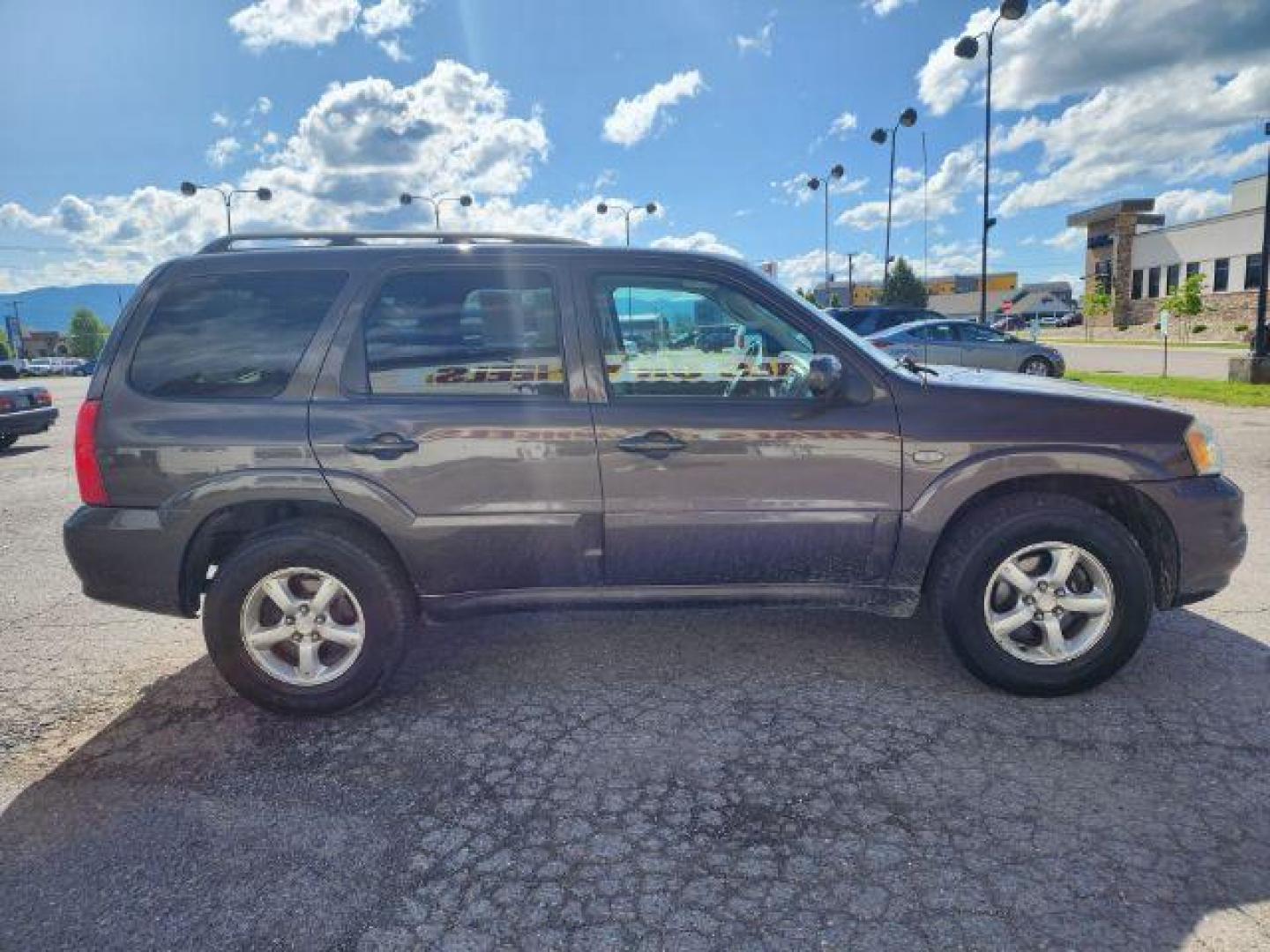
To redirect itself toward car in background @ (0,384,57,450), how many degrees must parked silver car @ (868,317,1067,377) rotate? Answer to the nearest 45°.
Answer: approximately 135° to its right

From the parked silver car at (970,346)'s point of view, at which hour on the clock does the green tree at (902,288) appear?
The green tree is roughly at 9 o'clock from the parked silver car.

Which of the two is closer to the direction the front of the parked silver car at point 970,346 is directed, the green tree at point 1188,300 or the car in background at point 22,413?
the green tree

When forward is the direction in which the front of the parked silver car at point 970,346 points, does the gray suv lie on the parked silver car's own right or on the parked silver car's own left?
on the parked silver car's own right

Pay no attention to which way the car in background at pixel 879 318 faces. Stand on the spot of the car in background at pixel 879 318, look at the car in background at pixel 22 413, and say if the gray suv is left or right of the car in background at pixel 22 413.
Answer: left

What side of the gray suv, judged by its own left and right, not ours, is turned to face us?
right

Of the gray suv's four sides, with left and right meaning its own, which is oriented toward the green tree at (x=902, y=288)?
left

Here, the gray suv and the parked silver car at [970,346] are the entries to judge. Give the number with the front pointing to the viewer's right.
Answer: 2

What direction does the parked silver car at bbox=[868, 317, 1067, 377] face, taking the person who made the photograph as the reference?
facing to the right of the viewer

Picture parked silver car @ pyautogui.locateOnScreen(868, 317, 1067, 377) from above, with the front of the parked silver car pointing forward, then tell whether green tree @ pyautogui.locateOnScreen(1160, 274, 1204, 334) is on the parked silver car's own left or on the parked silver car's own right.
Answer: on the parked silver car's own left

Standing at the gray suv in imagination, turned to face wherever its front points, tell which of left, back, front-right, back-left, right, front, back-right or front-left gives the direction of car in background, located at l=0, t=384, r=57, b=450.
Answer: back-left

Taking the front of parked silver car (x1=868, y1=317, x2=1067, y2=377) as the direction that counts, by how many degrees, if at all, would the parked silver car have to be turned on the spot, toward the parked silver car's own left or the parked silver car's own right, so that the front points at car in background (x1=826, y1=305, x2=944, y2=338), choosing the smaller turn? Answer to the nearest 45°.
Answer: approximately 135° to the parked silver car's own left

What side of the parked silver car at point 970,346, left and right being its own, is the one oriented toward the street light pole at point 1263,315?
front

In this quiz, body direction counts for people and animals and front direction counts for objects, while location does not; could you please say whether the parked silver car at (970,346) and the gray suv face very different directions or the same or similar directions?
same or similar directions
